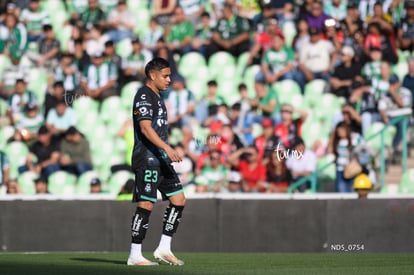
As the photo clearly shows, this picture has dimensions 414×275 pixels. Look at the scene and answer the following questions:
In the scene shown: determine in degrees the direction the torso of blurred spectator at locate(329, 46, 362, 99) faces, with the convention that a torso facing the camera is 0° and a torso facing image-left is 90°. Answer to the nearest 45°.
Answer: approximately 45°

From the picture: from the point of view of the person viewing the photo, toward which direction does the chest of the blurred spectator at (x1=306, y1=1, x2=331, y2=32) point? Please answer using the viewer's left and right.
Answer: facing the viewer

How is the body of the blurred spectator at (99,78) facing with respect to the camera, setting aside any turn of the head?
toward the camera

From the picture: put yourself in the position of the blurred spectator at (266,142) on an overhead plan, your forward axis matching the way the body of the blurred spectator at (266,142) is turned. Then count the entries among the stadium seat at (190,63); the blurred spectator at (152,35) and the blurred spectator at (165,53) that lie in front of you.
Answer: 0

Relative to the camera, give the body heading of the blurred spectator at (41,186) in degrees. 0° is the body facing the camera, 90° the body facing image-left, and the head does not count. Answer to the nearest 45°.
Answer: approximately 0°

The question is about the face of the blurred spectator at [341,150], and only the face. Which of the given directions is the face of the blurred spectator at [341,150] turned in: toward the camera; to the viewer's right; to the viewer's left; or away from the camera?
toward the camera

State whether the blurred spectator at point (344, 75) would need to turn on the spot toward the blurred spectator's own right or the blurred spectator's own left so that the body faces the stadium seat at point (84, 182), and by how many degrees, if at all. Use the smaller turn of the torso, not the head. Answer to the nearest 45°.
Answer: approximately 45° to the blurred spectator's own right

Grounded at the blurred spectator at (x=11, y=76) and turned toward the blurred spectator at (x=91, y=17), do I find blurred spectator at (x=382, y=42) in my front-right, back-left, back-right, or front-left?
front-right

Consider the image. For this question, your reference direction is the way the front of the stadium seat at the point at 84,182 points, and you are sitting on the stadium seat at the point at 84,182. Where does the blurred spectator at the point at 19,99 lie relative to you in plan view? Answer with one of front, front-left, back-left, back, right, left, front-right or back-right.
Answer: back-right

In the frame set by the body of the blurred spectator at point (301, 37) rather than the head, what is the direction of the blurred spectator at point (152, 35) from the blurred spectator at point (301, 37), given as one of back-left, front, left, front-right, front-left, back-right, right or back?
right

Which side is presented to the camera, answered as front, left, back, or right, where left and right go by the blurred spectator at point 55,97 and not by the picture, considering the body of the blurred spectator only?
front

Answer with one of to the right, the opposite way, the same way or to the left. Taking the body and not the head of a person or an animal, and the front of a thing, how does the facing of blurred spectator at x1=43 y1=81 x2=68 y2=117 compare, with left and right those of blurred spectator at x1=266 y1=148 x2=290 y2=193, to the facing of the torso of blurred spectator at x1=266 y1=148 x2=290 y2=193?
the same way

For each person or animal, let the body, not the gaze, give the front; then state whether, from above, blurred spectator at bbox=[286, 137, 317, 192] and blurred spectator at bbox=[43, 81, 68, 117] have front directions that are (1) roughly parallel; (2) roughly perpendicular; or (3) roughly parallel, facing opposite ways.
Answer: roughly parallel

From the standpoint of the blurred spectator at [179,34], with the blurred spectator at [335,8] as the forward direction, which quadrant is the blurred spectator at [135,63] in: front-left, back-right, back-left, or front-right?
back-right

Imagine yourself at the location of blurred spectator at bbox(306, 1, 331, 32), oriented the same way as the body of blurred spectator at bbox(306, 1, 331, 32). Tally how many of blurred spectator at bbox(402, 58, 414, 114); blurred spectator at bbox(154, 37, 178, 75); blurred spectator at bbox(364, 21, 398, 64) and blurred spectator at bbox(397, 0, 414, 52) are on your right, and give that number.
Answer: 1

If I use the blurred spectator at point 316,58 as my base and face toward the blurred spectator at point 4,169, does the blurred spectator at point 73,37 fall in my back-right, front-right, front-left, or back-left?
front-right

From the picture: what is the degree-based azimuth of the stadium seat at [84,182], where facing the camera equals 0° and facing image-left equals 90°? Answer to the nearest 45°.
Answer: approximately 0°

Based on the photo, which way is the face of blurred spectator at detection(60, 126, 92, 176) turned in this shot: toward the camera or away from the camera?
toward the camera
